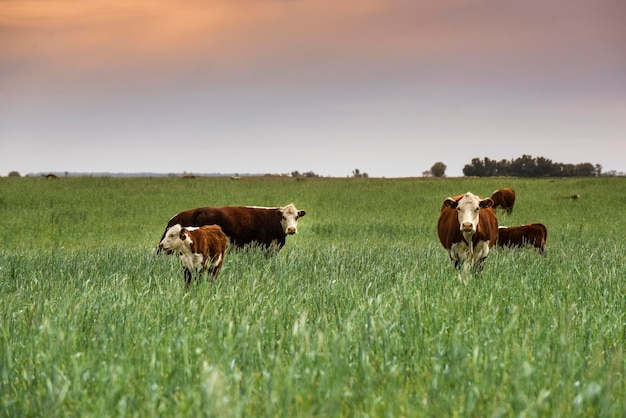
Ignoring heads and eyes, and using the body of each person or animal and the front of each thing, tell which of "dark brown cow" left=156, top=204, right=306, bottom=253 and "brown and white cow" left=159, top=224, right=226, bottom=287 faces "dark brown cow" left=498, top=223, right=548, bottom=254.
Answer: "dark brown cow" left=156, top=204, right=306, bottom=253

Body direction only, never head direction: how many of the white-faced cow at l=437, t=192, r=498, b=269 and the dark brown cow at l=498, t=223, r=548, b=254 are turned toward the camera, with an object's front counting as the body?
1

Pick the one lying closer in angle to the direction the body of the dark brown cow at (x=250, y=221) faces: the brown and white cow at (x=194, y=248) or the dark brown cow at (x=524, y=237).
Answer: the dark brown cow

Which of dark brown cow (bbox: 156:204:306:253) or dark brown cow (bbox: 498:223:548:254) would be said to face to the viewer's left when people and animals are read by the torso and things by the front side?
dark brown cow (bbox: 498:223:548:254)

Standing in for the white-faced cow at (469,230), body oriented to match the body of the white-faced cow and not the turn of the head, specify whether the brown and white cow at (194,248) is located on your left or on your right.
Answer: on your right

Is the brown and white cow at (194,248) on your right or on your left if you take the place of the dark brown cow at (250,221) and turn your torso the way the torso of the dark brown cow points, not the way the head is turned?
on your right

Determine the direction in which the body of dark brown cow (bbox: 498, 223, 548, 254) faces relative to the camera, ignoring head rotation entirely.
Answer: to the viewer's left

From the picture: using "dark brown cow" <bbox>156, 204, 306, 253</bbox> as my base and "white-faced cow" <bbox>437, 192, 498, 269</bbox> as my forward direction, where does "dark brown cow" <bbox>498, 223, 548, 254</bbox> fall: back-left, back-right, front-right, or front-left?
front-left

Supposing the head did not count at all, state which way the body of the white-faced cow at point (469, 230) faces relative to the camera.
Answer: toward the camera

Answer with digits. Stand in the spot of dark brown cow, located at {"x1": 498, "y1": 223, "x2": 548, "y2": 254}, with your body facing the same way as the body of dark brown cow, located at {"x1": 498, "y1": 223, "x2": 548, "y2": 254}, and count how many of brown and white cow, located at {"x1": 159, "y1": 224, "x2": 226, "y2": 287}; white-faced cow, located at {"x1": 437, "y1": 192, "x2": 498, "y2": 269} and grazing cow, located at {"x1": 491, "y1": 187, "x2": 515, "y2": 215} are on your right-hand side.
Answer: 1

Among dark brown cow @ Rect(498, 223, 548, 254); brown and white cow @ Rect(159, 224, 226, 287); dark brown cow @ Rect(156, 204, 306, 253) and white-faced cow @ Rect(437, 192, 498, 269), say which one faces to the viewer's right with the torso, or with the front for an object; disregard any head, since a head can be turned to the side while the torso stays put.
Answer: dark brown cow @ Rect(156, 204, 306, 253)

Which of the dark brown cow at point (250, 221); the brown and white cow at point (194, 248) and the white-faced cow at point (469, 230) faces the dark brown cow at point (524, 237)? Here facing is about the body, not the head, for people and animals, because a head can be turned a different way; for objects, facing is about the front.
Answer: the dark brown cow at point (250, 221)

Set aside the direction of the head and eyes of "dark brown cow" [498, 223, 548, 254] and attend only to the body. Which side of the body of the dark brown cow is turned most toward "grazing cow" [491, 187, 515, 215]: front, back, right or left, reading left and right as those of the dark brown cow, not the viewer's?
right

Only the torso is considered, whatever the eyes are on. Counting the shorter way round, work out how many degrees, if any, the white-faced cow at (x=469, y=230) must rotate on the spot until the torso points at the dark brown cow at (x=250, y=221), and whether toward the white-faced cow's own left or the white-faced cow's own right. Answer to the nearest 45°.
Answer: approximately 135° to the white-faced cow's own right

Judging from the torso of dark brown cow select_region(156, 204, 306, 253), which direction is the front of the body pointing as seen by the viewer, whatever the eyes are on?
to the viewer's right

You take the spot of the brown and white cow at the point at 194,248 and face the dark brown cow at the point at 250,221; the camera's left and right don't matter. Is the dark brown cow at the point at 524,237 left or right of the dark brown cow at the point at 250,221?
right

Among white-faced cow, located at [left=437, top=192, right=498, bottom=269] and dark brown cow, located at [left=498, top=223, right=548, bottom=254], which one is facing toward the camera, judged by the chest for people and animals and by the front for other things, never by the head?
the white-faced cow
